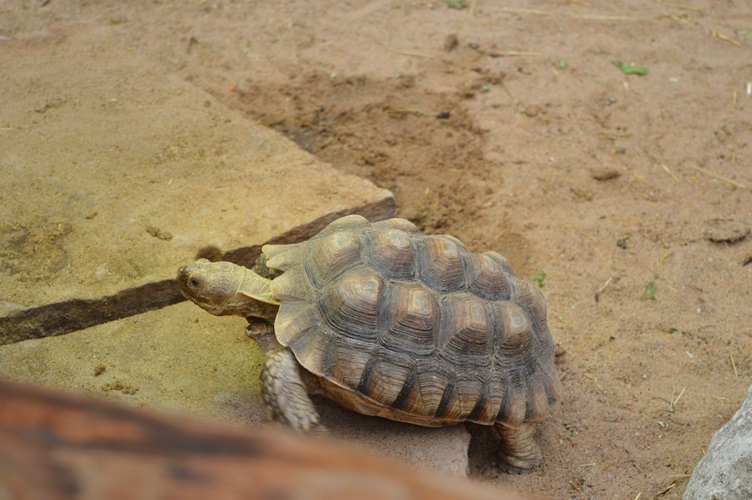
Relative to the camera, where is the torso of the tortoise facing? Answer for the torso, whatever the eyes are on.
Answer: to the viewer's left

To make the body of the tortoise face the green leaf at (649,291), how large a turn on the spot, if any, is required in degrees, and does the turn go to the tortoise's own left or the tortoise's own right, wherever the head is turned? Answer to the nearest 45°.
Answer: approximately 135° to the tortoise's own right

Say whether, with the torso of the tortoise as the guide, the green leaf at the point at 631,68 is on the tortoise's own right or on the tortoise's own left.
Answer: on the tortoise's own right

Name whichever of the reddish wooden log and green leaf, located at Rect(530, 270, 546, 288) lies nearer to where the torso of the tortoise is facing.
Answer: the reddish wooden log

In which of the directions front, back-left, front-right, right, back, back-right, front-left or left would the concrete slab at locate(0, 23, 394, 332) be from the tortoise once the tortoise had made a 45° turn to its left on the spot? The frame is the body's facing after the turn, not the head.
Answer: right

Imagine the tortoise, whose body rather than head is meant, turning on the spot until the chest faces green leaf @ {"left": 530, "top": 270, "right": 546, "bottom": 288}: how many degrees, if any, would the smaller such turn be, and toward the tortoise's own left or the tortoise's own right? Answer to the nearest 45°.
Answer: approximately 135° to the tortoise's own right

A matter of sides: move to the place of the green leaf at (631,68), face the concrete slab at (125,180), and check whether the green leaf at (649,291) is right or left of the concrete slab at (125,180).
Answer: left

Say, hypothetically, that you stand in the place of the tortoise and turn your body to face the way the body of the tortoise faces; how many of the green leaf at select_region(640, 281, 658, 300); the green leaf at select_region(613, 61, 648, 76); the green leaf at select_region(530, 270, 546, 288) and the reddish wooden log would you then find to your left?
1

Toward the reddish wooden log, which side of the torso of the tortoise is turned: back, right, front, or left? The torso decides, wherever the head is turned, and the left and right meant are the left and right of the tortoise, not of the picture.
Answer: left
